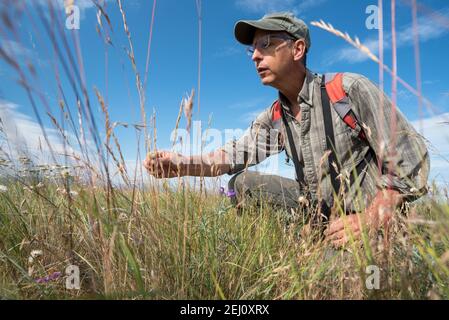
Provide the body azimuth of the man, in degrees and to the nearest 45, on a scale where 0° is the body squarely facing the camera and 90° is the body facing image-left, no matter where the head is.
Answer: approximately 45°
